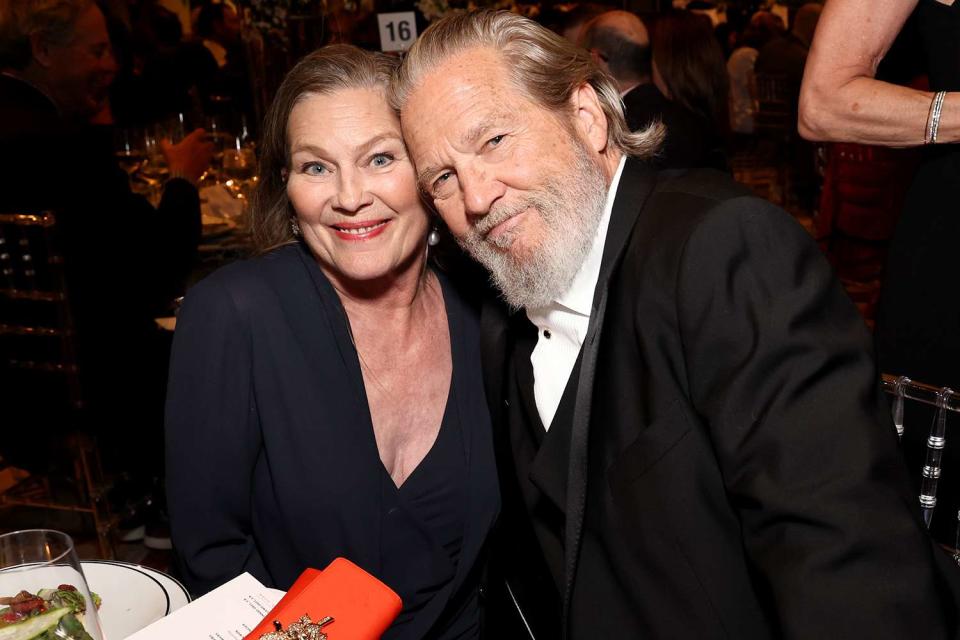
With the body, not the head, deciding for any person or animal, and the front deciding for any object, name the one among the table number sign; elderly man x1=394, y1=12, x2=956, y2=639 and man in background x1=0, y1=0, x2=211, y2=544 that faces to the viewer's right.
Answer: the man in background

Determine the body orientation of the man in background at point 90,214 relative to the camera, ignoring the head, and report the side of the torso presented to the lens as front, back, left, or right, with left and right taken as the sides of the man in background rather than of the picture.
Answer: right

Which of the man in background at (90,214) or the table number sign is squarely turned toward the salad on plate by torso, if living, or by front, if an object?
the table number sign

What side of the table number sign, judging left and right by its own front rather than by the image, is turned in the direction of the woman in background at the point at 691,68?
left

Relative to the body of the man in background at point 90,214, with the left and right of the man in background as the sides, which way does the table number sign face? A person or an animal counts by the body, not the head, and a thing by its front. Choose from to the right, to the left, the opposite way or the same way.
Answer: to the right

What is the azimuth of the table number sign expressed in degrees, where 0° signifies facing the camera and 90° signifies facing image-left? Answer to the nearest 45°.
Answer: approximately 0°

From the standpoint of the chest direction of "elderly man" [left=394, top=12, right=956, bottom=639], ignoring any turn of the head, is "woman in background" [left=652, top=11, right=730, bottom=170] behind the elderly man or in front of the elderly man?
behind

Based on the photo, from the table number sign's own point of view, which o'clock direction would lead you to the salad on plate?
The salad on plate is roughly at 12 o'clock from the table number sign.

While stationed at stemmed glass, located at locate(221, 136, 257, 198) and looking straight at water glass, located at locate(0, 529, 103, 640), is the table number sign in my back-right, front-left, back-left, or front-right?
back-left

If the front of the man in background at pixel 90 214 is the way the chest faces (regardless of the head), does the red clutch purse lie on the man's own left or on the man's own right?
on the man's own right
